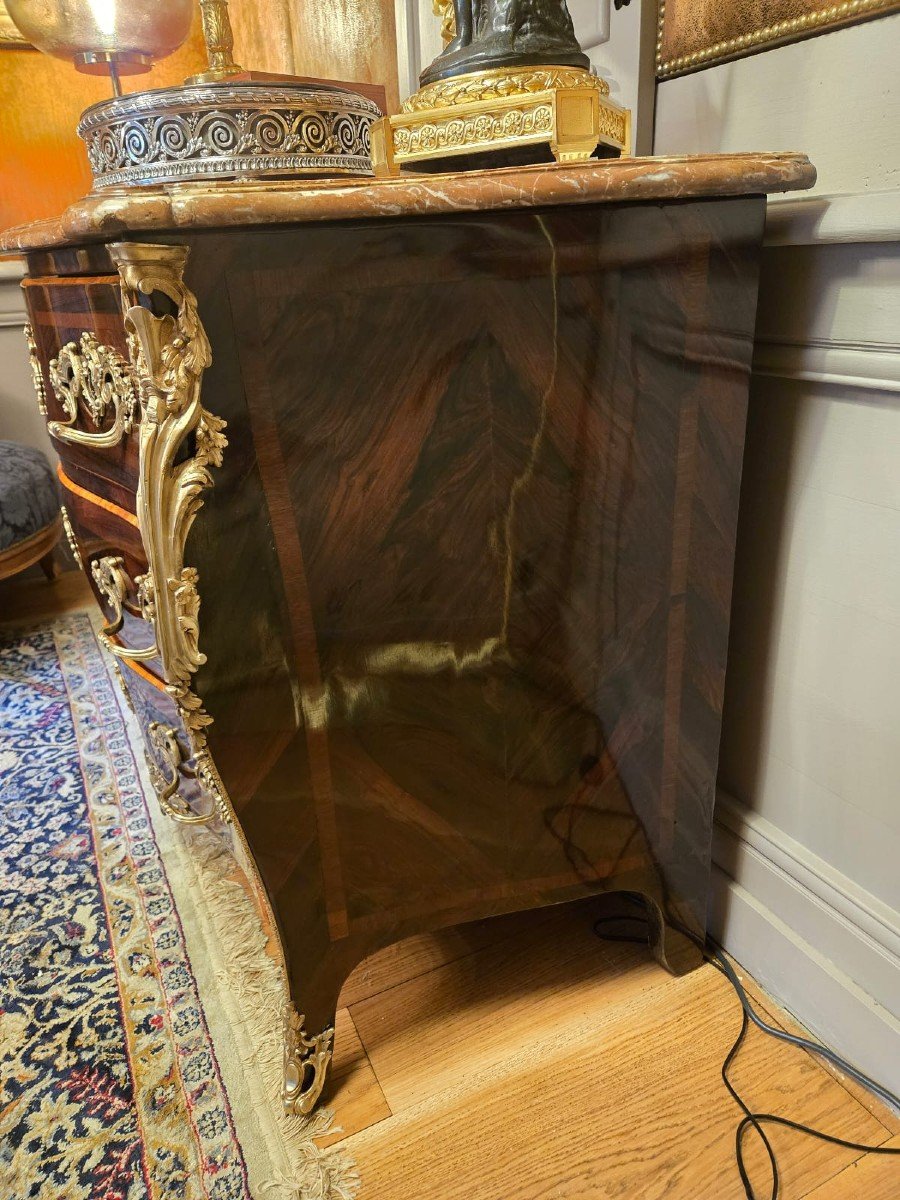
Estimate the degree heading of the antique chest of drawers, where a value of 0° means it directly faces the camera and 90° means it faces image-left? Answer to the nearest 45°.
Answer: approximately 90°
